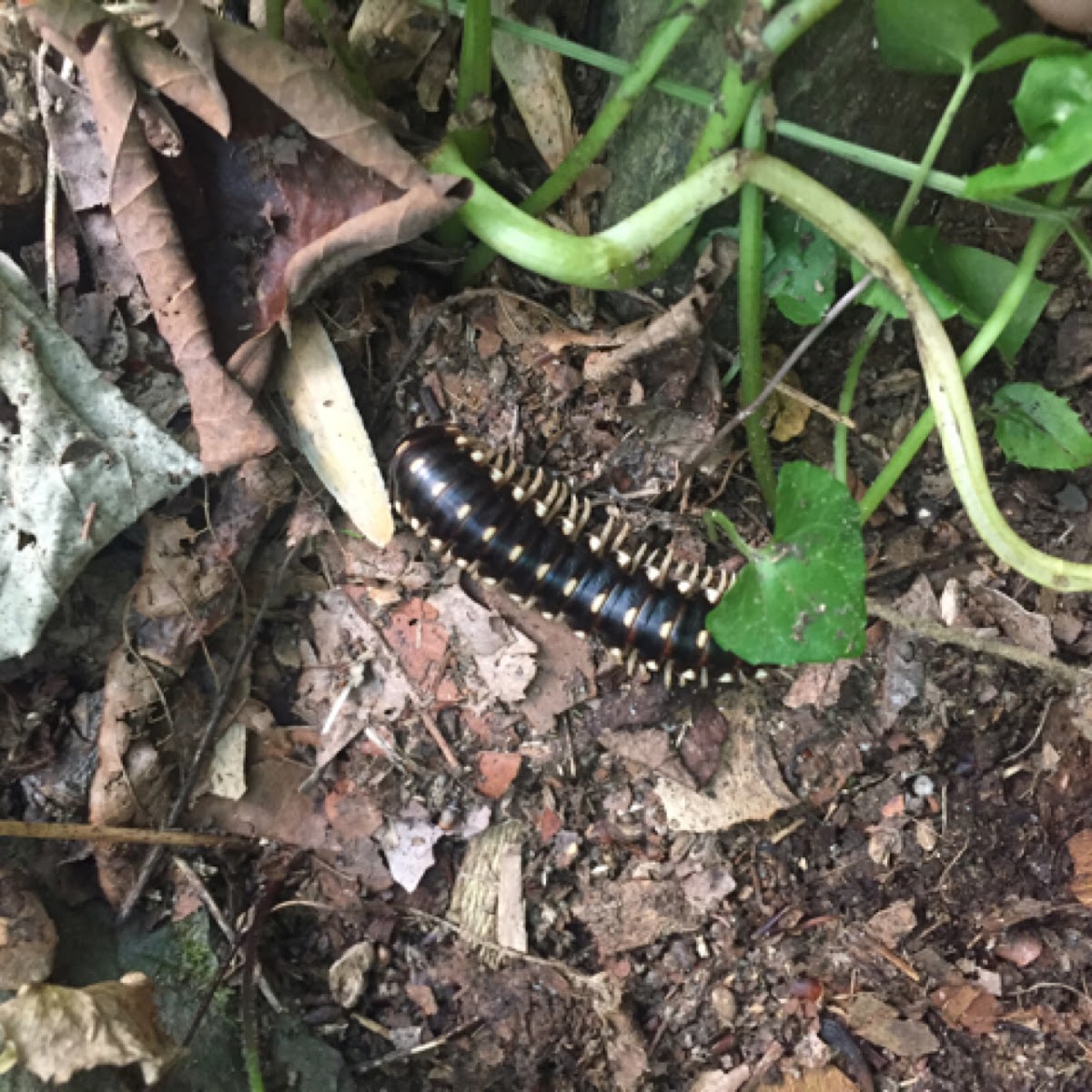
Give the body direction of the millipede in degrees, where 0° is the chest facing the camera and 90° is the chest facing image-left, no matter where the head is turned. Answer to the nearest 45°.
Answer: approximately 135°

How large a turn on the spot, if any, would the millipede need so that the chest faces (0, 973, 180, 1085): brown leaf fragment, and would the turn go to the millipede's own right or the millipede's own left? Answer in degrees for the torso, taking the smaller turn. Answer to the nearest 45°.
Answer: approximately 90° to the millipede's own left

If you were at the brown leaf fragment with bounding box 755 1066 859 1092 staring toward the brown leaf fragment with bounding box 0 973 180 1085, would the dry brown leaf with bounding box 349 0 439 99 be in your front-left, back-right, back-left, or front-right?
front-right
